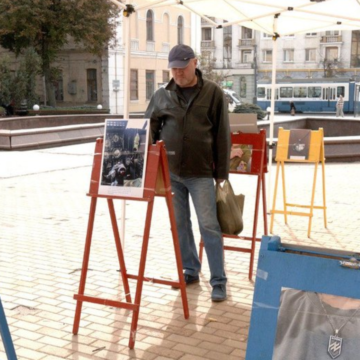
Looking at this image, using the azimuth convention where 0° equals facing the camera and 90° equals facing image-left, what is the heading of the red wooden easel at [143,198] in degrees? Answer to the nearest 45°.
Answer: approximately 45°

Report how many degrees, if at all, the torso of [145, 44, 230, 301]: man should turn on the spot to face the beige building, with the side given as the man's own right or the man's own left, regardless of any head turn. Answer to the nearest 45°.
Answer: approximately 180°

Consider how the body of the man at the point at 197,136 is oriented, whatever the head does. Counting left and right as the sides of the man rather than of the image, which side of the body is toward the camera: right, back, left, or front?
front

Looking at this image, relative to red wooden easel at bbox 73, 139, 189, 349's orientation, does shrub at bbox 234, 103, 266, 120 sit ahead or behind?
behind

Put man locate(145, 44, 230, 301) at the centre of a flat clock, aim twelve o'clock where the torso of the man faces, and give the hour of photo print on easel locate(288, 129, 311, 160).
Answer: The photo print on easel is roughly at 7 o'clock from the man.

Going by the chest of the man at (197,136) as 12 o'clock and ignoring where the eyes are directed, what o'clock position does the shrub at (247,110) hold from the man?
The shrub is roughly at 6 o'clock from the man.

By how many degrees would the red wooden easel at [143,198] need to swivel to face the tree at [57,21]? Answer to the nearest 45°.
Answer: approximately 135° to its right

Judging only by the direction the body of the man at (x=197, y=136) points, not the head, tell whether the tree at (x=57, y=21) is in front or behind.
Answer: behind

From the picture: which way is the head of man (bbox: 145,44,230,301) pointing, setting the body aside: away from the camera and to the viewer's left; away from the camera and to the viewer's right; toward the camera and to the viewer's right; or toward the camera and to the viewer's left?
toward the camera and to the viewer's left

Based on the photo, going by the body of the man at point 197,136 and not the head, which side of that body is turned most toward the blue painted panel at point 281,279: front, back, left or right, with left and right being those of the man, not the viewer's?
front

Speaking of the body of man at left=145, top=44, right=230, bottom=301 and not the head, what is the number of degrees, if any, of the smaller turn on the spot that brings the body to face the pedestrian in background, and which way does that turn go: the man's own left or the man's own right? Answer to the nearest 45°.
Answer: approximately 180°

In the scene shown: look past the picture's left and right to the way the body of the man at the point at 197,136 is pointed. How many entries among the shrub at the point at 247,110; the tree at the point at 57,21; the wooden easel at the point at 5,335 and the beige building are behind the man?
3

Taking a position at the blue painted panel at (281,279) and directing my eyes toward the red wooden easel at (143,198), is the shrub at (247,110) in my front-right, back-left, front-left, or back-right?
front-right

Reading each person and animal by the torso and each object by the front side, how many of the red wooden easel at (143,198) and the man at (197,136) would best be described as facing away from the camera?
0

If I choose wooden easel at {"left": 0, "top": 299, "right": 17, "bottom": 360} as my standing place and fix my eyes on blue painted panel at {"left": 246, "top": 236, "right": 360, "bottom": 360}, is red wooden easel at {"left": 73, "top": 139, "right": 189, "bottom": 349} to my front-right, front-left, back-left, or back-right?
front-left

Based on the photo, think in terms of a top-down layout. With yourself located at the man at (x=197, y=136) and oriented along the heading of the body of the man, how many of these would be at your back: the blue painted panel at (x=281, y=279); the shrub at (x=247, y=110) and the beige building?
2

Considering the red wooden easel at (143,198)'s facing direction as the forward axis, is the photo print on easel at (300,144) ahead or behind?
behind

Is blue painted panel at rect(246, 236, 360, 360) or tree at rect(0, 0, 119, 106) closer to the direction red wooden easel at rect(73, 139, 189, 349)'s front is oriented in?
the blue painted panel
